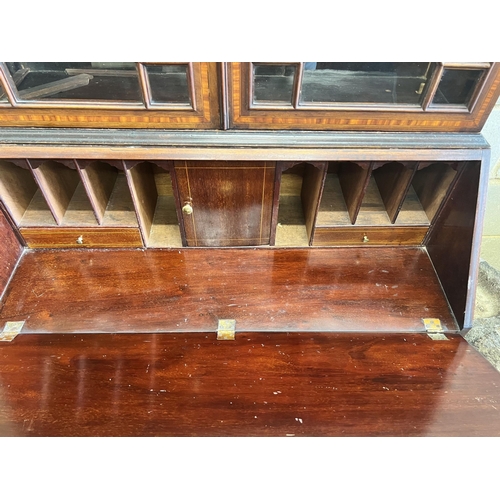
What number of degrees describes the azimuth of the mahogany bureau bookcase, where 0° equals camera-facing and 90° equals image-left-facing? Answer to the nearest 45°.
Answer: approximately 0°
